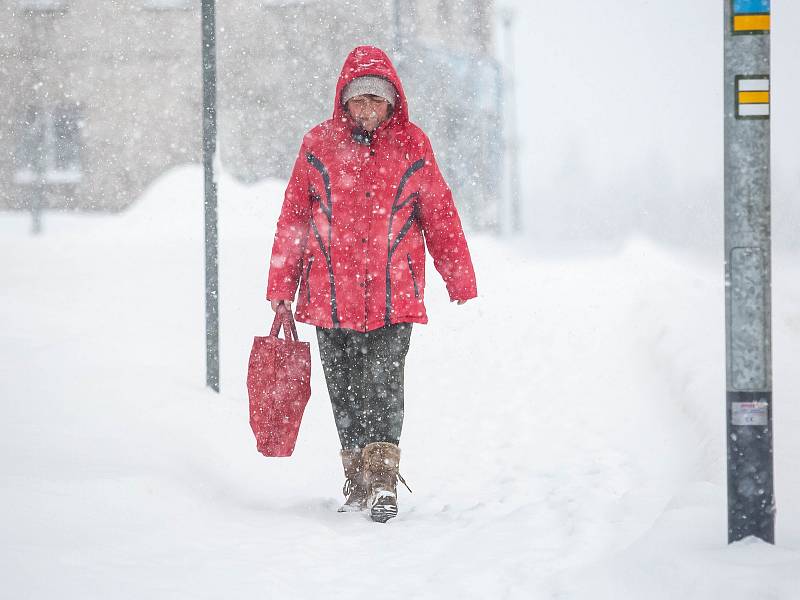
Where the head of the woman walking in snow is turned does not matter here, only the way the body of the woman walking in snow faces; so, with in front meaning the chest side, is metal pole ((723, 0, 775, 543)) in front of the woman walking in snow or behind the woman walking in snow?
in front

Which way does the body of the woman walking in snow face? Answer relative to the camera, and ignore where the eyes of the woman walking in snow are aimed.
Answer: toward the camera

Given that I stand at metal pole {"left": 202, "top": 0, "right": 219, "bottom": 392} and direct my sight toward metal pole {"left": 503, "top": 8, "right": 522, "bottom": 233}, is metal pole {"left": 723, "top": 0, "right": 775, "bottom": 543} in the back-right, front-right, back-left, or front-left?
back-right

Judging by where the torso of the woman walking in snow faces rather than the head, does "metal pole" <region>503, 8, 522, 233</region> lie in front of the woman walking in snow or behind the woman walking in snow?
behind

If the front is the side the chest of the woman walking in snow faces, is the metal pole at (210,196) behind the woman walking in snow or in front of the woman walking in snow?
behind

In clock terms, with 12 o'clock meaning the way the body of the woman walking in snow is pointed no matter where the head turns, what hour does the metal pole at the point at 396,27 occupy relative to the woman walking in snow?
The metal pole is roughly at 6 o'clock from the woman walking in snow.

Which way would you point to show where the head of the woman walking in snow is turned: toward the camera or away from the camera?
toward the camera
